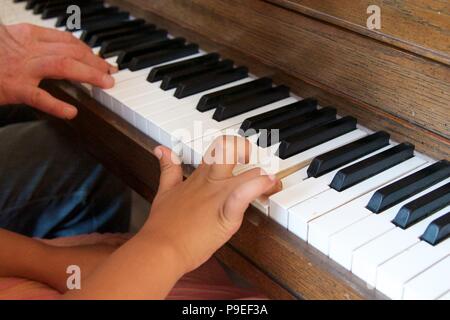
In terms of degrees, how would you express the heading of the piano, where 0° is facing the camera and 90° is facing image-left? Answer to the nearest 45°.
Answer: approximately 45°
